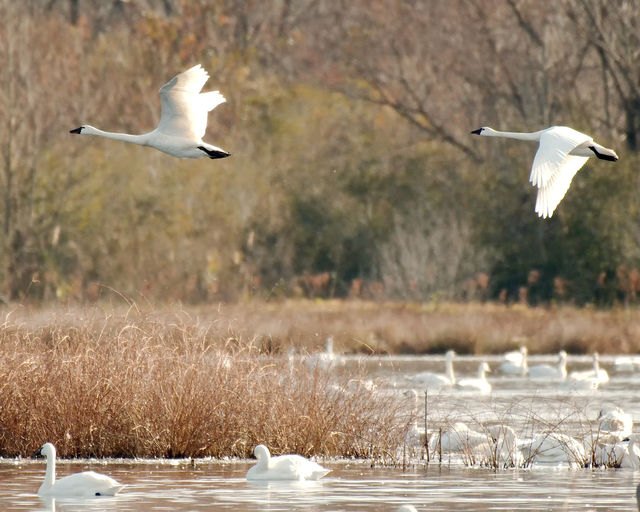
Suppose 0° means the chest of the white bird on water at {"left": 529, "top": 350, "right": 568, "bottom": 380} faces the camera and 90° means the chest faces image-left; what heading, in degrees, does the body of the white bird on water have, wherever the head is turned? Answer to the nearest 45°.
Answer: approximately 270°

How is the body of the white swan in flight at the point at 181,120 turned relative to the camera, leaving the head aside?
to the viewer's left

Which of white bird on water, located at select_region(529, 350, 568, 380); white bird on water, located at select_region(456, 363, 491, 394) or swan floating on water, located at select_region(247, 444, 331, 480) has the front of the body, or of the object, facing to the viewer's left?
the swan floating on water

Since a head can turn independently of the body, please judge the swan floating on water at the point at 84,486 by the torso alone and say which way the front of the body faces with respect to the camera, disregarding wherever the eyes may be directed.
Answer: to the viewer's left

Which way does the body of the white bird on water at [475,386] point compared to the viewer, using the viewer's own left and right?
facing to the right of the viewer

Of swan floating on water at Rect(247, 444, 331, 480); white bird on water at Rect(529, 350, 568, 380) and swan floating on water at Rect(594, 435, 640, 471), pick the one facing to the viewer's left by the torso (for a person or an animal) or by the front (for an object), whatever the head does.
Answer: swan floating on water at Rect(247, 444, 331, 480)

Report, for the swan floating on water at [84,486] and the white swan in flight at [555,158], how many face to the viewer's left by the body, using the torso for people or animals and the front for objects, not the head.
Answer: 2

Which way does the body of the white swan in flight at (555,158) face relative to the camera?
to the viewer's left
